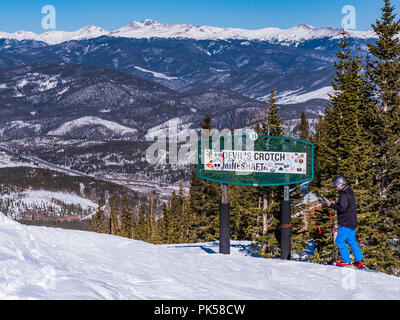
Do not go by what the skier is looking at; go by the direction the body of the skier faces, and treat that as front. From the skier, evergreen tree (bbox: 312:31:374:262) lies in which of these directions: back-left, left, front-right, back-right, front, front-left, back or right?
right

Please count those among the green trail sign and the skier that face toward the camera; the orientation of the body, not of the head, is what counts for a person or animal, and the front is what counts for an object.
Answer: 1

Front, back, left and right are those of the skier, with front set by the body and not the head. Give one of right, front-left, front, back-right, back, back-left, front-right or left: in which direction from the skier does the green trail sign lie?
front-right

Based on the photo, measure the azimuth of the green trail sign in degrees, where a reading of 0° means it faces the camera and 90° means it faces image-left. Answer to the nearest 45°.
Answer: approximately 0°

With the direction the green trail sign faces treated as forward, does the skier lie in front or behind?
in front

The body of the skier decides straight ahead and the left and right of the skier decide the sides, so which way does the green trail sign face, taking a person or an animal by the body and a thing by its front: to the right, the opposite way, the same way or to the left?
to the left

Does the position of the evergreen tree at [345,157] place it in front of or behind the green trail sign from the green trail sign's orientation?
behind

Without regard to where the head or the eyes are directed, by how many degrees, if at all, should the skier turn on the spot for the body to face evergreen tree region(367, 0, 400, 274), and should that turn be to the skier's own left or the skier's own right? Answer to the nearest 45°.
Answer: approximately 90° to the skier's own right

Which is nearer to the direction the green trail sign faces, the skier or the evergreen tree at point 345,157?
the skier

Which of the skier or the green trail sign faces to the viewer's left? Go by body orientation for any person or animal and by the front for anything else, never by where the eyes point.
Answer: the skier

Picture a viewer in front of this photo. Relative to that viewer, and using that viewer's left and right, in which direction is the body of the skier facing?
facing to the left of the viewer
